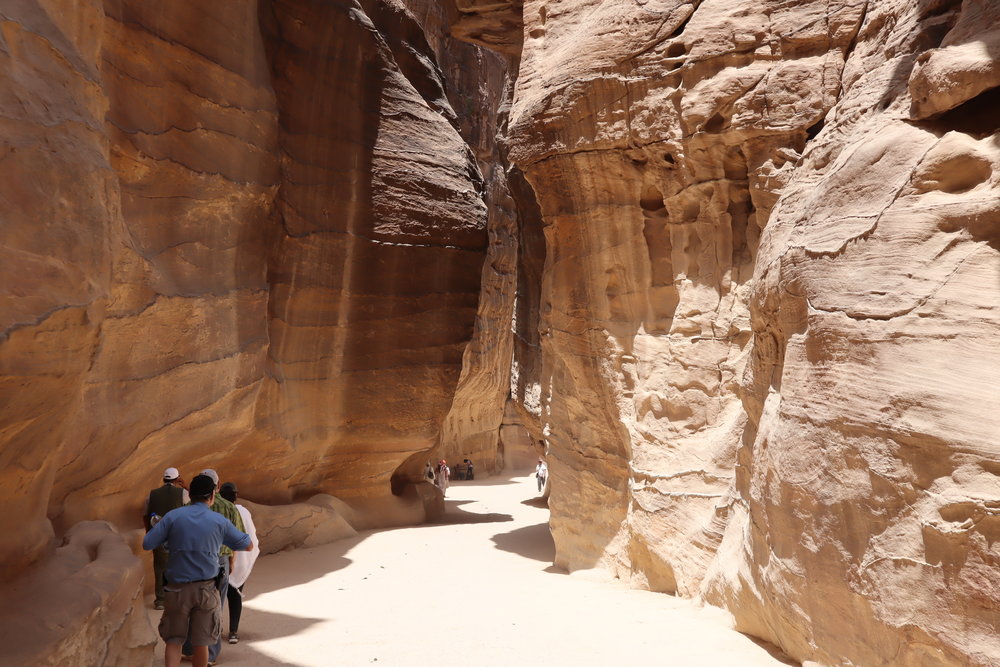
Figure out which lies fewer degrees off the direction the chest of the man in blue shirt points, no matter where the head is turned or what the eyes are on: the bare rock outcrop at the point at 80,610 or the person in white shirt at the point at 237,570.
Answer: the person in white shirt

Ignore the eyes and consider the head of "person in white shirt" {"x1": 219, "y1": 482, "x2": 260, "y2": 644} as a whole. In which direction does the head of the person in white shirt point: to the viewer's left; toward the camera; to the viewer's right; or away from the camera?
away from the camera

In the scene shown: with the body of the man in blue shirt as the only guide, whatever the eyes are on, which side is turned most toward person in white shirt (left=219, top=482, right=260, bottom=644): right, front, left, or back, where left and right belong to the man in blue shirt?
front

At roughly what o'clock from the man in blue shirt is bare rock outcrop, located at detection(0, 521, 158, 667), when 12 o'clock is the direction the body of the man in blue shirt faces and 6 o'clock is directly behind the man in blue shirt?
The bare rock outcrop is roughly at 8 o'clock from the man in blue shirt.

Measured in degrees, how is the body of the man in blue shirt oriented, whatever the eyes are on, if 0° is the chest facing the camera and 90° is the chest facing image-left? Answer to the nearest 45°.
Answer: approximately 180°

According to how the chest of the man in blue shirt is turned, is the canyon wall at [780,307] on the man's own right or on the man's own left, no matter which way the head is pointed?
on the man's own right
